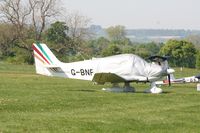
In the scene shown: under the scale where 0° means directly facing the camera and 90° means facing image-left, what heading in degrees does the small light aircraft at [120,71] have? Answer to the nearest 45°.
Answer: approximately 270°
